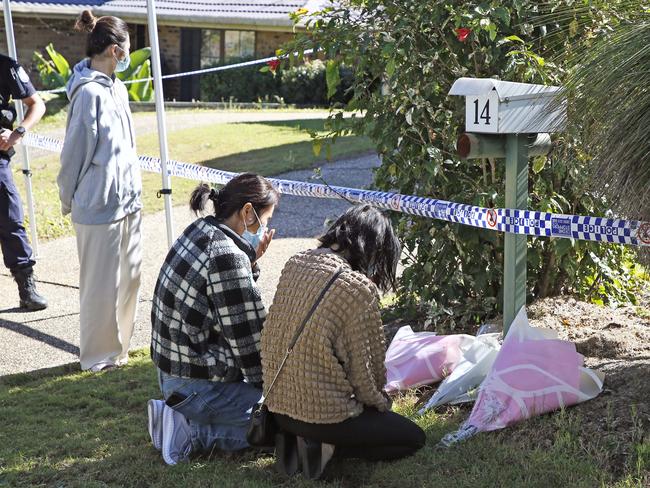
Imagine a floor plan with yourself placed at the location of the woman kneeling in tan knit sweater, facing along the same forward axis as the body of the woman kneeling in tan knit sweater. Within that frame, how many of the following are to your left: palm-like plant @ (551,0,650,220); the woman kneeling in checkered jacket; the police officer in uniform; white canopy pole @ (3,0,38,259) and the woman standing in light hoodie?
4

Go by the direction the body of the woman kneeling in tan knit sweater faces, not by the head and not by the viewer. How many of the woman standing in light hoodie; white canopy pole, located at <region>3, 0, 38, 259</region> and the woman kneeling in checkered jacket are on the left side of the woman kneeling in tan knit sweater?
3

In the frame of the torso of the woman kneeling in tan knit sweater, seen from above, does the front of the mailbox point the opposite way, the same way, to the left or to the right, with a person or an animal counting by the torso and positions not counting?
the opposite way

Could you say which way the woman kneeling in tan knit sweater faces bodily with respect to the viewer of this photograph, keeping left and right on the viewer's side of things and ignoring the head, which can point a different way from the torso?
facing away from the viewer and to the right of the viewer

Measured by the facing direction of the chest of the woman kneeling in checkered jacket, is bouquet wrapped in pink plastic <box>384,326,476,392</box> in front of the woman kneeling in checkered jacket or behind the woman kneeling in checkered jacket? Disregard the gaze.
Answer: in front

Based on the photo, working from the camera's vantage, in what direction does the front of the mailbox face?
facing the viewer and to the left of the viewer

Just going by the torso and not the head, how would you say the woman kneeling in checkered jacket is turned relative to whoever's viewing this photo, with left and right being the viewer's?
facing away from the viewer and to the right of the viewer

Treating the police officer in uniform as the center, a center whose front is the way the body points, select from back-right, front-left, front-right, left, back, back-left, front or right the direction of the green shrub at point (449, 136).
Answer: front-left

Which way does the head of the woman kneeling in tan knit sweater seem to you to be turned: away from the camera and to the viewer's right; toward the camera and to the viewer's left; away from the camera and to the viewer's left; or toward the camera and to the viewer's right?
away from the camera and to the viewer's right

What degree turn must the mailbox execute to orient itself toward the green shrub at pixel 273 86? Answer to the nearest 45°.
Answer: approximately 135° to its right

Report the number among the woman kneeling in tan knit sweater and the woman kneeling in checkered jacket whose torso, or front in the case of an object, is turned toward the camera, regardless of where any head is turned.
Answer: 0

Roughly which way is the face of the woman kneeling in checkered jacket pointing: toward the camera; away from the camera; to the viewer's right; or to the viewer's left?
to the viewer's right
